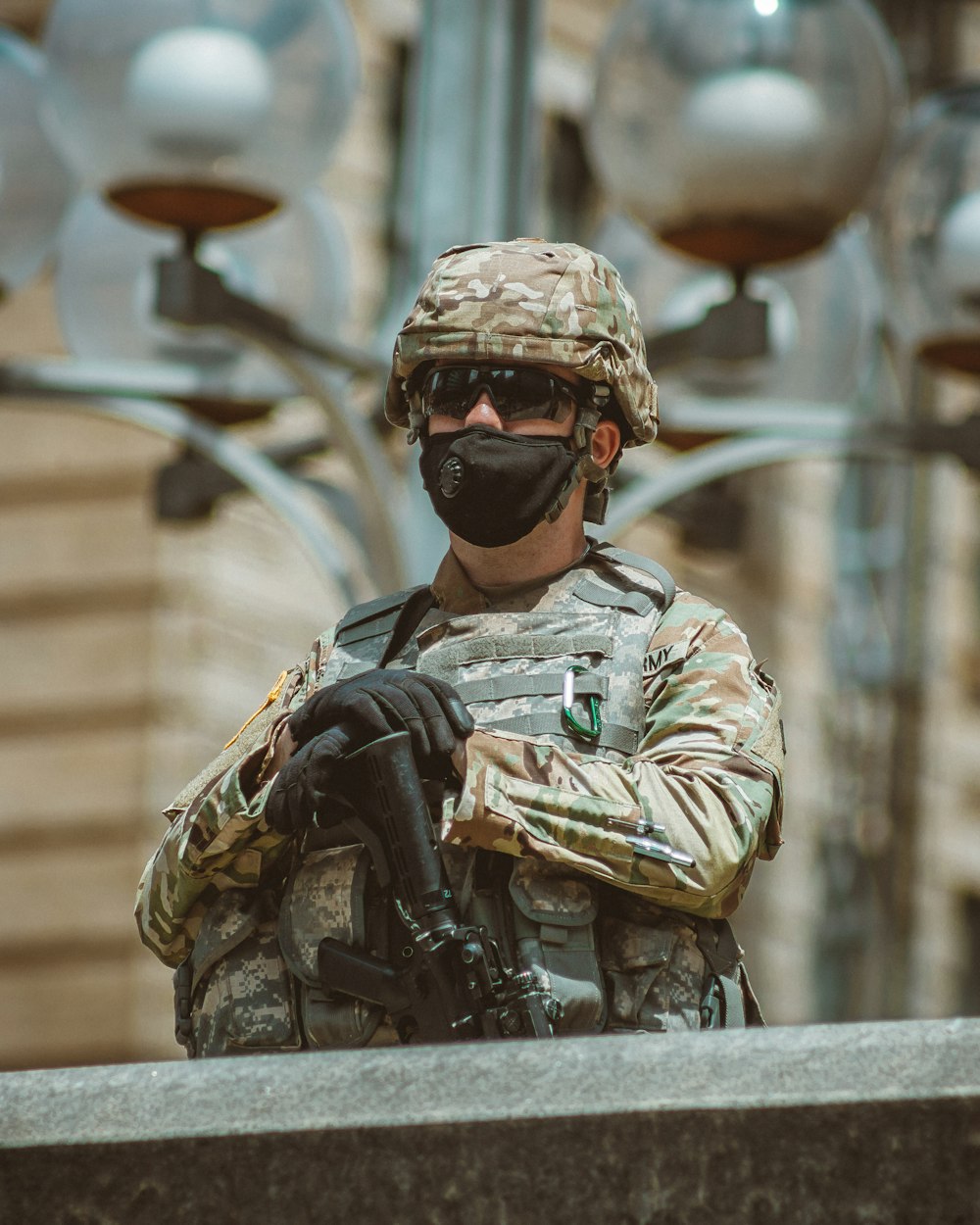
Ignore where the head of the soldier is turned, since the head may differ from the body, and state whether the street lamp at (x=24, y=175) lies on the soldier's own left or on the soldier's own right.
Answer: on the soldier's own right

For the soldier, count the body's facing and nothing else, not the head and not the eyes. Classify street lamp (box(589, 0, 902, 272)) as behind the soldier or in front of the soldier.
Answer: behind

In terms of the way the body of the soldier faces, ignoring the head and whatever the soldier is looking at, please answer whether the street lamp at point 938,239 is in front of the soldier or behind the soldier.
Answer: behind

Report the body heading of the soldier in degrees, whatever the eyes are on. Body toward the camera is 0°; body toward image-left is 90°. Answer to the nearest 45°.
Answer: approximately 45°

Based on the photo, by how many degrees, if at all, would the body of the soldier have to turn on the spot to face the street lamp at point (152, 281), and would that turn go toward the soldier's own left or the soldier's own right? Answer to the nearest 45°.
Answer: approximately 135° to the soldier's own right

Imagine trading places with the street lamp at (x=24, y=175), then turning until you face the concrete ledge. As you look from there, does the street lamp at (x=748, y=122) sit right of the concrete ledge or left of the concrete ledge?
left

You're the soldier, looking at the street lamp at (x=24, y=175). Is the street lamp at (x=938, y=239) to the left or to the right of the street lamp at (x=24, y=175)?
right
